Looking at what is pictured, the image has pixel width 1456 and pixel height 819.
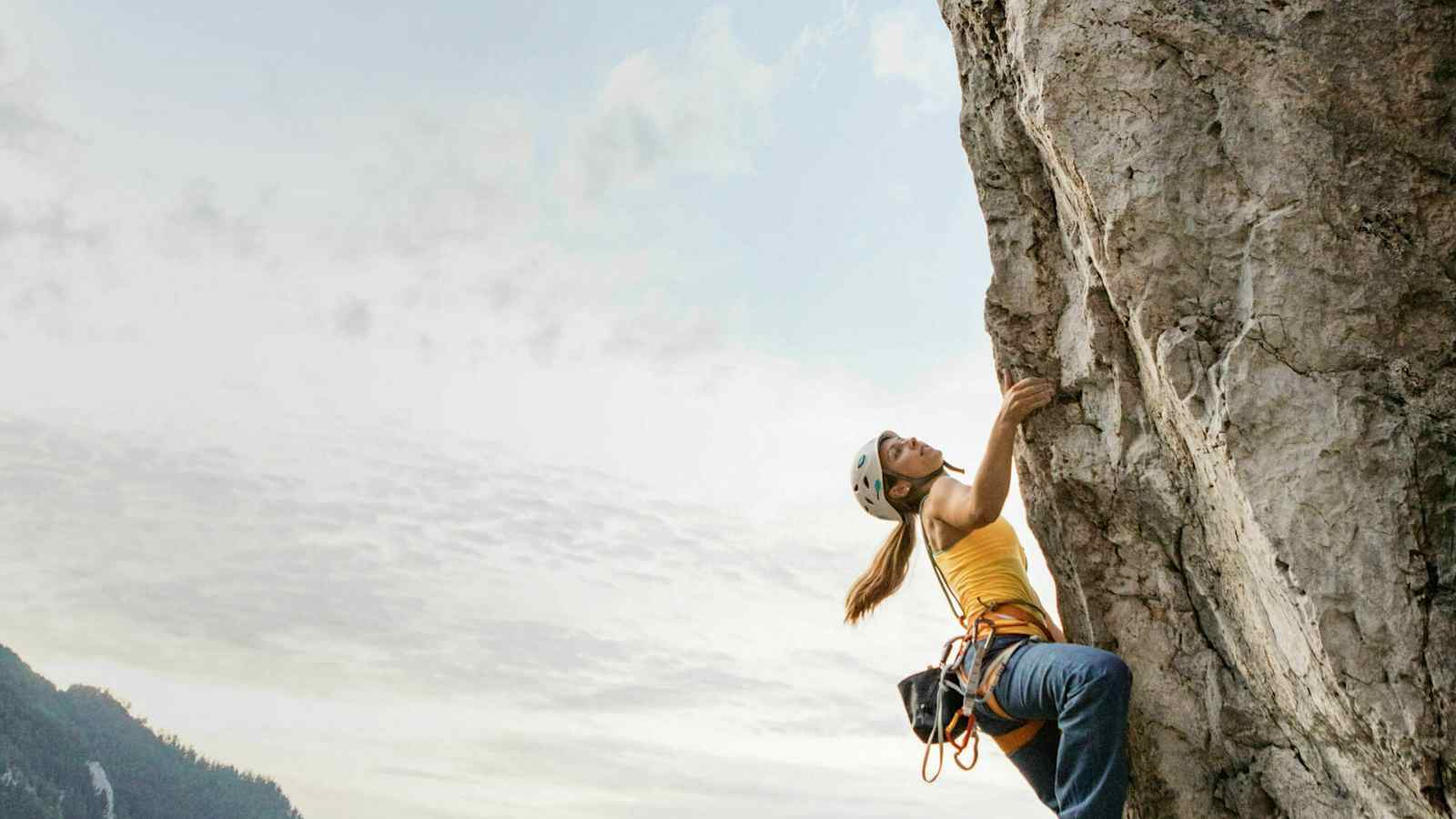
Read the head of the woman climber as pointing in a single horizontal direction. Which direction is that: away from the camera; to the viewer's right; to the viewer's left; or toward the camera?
to the viewer's right

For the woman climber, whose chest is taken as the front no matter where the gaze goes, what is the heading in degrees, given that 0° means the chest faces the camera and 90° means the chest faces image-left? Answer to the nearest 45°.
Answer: approximately 270°
